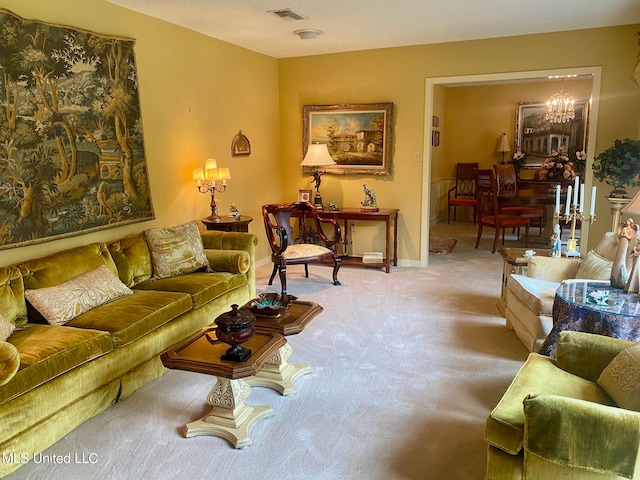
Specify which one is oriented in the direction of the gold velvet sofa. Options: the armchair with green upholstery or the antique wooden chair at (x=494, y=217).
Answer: the armchair with green upholstery

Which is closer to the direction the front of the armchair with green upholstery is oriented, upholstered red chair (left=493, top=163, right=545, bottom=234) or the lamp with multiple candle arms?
the lamp with multiple candle arms

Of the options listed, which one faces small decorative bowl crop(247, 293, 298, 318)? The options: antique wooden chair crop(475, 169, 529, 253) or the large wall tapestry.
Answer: the large wall tapestry

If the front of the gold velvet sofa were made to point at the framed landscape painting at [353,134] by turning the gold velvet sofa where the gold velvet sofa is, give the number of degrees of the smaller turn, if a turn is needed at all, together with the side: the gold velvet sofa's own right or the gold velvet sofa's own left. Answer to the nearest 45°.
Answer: approximately 90° to the gold velvet sofa's own left

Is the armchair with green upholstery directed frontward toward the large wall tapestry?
yes

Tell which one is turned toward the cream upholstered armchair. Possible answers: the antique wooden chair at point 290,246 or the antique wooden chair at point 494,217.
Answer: the antique wooden chair at point 290,246

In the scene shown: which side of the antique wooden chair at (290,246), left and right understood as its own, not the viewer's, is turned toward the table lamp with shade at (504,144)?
left

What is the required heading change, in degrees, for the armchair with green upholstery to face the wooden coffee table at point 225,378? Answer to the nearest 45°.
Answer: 0° — it already faces it

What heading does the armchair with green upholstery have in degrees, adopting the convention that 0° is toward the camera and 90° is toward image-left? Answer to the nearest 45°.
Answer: approximately 90°
